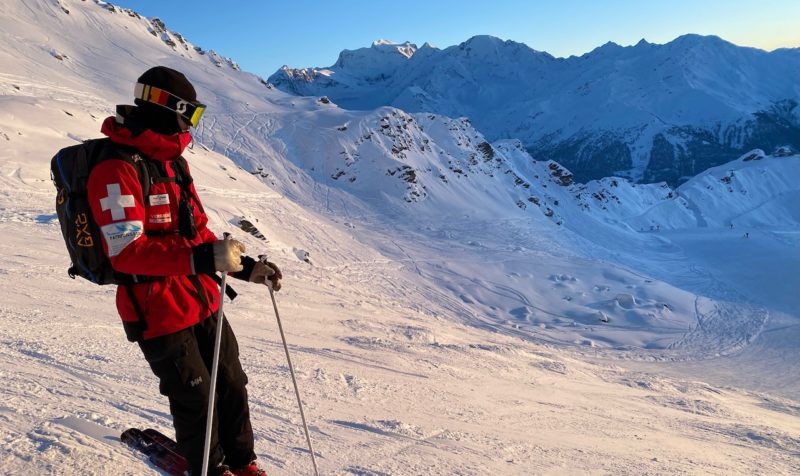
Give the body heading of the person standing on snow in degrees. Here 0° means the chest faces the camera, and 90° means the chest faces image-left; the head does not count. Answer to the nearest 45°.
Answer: approximately 270°
